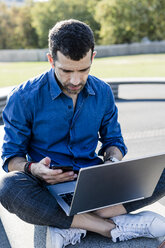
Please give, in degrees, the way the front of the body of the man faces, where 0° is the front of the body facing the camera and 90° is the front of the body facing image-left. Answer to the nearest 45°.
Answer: approximately 315°

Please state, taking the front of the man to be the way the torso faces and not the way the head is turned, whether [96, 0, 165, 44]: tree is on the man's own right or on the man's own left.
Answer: on the man's own left
